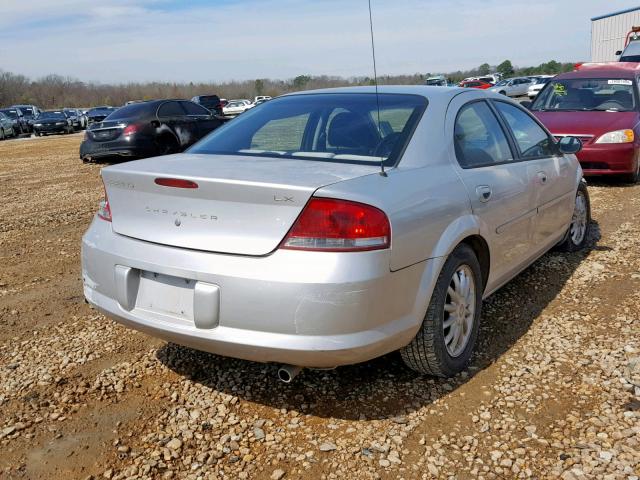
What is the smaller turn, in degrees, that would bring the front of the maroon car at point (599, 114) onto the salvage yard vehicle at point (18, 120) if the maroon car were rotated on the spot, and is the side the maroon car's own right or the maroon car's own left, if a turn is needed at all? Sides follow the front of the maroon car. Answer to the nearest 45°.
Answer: approximately 90° to the maroon car's own right

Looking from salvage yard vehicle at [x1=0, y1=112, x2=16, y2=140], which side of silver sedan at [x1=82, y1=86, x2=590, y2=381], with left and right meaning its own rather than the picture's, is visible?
left

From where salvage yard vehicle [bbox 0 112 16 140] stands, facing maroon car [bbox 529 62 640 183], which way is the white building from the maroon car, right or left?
left

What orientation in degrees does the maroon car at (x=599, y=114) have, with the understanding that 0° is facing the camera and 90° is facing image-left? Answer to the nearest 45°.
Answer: approximately 45°

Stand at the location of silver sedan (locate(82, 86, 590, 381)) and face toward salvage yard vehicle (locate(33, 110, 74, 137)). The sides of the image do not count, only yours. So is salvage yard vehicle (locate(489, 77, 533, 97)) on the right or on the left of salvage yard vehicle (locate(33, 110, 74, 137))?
right

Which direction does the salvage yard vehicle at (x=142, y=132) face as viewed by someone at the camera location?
facing away from the viewer and to the right of the viewer

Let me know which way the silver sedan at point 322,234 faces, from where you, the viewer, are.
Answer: facing away from the viewer and to the right of the viewer

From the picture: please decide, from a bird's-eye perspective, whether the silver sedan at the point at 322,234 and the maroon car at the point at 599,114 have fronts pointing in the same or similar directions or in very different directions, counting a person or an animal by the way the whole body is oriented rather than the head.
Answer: very different directions

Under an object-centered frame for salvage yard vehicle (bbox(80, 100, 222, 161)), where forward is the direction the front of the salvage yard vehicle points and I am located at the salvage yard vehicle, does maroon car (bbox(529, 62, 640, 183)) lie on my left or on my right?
on my right

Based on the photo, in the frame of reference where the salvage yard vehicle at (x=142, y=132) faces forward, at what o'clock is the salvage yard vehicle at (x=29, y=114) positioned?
the salvage yard vehicle at (x=29, y=114) is roughly at 10 o'clock from the salvage yard vehicle at (x=142, y=132).

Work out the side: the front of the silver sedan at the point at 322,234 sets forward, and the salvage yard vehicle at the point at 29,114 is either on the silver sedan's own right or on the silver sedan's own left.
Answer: on the silver sedan's own left

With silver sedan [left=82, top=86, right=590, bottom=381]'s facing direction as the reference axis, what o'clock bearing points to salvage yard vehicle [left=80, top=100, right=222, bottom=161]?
The salvage yard vehicle is roughly at 10 o'clock from the silver sedan.

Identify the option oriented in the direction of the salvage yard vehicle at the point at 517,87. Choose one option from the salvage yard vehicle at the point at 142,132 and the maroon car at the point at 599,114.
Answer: the salvage yard vehicle at the point at 142,132

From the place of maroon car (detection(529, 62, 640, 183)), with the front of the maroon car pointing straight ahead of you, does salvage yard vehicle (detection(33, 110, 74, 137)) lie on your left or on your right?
on your right
